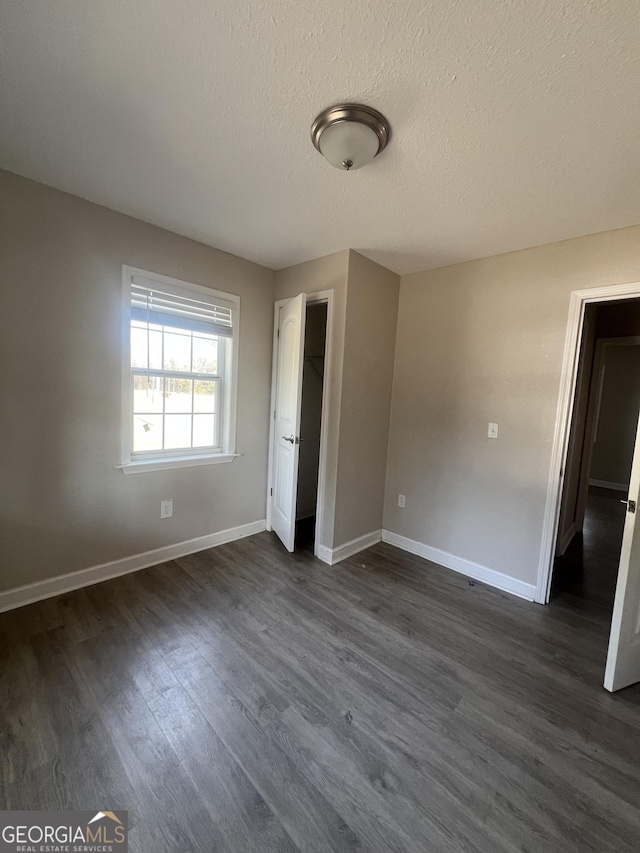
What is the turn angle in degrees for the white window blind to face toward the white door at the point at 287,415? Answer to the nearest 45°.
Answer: approximately 45° to its left

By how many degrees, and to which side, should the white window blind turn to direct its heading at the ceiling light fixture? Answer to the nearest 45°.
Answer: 0° — it already faces it

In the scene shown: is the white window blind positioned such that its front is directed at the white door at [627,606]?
yes

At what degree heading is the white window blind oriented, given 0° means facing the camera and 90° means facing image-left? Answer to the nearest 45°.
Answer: approximately 315°

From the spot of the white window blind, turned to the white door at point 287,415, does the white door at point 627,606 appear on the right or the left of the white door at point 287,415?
right
